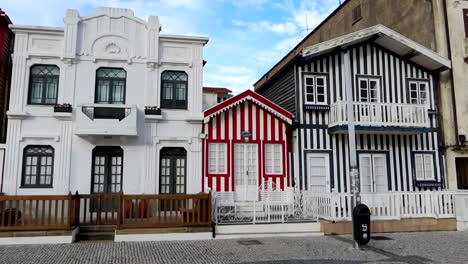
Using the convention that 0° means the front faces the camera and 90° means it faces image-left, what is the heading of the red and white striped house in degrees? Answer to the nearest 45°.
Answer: approximately 0°

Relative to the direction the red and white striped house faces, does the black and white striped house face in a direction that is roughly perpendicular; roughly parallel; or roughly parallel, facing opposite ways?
roughly parallel

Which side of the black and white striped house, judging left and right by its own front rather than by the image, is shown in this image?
front

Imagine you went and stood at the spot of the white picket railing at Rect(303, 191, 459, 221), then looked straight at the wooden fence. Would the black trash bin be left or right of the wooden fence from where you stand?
left

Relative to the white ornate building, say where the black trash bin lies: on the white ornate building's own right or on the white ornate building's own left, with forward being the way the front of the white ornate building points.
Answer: on the white ornate building's own left

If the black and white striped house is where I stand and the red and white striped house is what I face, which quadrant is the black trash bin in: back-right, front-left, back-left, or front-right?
front-left

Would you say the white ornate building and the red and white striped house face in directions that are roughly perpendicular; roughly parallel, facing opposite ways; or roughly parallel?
roughly parallel

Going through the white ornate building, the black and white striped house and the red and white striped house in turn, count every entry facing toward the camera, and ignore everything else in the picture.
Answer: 3

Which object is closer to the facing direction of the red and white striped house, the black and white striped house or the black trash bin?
the black trash bin

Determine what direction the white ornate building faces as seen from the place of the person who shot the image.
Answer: facing the viewer

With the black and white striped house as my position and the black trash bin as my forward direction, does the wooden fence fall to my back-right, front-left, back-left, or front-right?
front-right

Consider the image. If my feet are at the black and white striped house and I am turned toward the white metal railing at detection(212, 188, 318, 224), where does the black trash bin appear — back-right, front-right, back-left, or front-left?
front-left

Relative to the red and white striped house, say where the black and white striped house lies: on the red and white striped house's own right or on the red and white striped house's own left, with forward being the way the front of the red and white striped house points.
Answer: on the red and white striped house's own left

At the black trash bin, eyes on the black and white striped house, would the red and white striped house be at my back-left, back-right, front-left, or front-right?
front-left

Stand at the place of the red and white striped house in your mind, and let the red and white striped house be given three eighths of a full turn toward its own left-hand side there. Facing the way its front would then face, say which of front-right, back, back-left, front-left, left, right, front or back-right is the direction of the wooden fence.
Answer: back

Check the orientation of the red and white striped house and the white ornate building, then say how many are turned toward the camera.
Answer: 2

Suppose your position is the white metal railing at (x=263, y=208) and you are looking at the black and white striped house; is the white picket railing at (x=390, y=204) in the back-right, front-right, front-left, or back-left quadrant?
front-right

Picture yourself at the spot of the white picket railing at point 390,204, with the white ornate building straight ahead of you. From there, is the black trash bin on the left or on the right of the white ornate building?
left

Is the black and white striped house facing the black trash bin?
yes
